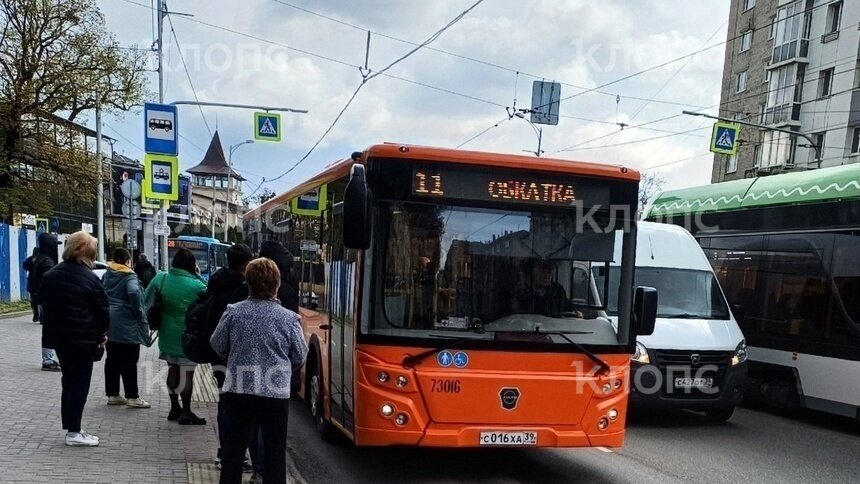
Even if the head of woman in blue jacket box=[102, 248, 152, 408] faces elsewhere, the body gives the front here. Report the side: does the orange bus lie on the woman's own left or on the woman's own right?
on the woman's own right

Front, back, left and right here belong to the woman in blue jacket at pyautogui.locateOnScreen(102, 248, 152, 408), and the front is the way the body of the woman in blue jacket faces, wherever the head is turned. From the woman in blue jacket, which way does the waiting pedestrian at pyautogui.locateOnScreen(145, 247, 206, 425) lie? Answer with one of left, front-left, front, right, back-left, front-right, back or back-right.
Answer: right

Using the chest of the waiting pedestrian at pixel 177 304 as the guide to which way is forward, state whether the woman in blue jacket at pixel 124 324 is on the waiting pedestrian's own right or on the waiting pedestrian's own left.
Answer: on the waiting pedestrian's own left

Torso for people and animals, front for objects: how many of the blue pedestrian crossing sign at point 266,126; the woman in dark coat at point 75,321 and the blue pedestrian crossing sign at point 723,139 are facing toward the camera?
2

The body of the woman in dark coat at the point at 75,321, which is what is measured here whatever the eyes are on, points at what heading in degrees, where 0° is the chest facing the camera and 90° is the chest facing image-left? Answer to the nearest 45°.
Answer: approximately 225°

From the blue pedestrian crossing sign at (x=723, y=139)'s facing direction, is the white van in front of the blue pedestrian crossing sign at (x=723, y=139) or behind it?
in front

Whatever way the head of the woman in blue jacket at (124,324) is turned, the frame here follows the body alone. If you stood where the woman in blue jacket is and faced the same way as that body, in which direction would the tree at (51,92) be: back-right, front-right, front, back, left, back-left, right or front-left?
front-left

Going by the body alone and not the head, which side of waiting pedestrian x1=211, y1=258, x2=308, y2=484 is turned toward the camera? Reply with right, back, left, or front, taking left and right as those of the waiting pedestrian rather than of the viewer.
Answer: back

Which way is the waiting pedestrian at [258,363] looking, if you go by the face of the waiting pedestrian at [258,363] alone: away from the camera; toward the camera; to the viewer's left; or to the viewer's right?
away from the camera

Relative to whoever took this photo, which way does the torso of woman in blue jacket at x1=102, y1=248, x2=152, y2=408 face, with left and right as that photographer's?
facing away from the viewer and to the right of the viewer

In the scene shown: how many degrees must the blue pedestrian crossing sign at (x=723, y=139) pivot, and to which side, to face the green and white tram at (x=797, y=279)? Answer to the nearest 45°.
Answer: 0° — it already faces it

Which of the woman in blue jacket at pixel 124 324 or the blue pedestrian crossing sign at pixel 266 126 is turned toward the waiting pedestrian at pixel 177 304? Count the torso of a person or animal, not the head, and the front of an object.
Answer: the blue pedestrian crossing sign

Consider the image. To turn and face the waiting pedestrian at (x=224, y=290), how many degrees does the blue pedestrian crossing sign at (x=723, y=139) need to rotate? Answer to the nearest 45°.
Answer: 0° — it already faces them

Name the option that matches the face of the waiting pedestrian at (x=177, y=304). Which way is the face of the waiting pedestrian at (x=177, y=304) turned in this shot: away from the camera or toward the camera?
away from the camera

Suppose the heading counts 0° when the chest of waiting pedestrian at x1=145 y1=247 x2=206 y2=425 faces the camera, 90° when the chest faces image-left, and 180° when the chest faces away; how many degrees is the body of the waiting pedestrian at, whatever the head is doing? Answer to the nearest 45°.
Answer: approximately 225°
